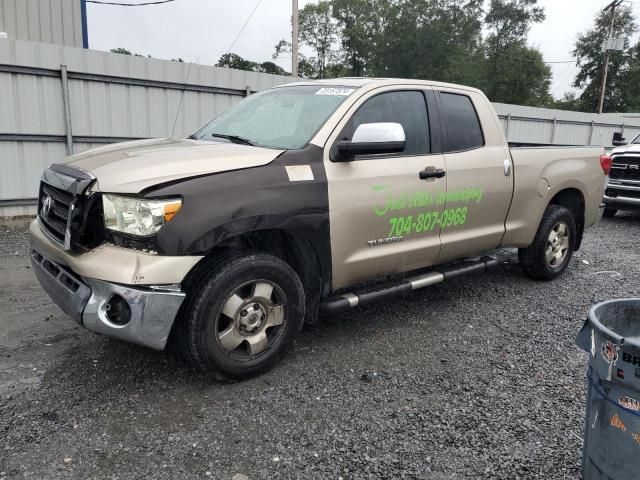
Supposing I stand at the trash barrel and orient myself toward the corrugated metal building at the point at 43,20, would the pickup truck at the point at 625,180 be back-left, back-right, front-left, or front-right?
front-right

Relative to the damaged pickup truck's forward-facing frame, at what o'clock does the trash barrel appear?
The trash barrel is roughly at 9 o'clock from the damaged pickup truck.

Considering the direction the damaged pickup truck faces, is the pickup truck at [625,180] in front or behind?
behind

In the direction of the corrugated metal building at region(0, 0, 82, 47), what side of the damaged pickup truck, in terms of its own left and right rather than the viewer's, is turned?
right

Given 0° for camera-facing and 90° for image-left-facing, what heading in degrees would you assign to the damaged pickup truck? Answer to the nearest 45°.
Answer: approximately 45°

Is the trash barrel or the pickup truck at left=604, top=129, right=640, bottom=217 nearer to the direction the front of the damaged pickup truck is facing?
the trash barrel
